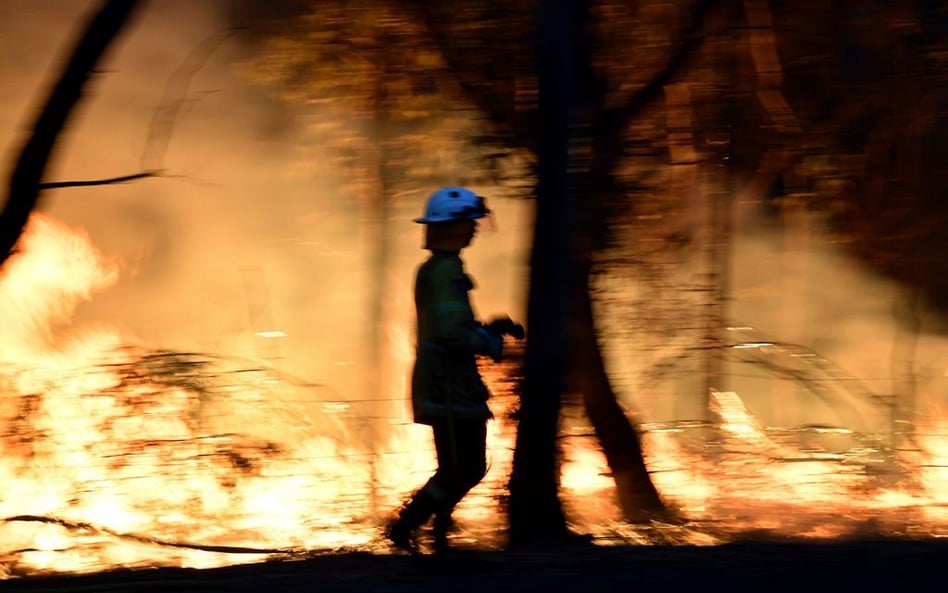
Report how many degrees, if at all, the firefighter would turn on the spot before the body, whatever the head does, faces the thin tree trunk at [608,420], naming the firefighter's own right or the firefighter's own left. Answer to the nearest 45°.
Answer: approximately 45° to the firefighter's own left

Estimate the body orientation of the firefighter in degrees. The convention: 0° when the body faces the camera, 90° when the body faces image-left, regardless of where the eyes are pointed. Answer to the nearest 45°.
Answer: approximately 270°

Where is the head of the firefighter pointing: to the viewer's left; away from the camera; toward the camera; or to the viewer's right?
to the viewer's right

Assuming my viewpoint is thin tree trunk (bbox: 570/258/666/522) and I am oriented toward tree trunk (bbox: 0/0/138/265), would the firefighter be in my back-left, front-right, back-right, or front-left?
front-left

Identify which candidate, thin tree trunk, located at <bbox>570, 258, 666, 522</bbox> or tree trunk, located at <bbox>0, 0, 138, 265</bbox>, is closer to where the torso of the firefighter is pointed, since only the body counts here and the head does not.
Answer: the thin tree trunk

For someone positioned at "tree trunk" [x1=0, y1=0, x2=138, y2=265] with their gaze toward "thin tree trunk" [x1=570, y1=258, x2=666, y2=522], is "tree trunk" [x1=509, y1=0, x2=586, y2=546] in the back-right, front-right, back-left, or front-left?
front-right

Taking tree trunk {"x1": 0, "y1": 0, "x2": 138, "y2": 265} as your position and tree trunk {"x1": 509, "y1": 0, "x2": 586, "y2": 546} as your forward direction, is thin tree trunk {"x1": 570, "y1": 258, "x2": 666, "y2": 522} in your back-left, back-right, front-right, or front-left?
front-left

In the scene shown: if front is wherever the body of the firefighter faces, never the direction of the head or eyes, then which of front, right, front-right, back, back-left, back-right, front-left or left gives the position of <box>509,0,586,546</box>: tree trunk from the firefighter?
front-left

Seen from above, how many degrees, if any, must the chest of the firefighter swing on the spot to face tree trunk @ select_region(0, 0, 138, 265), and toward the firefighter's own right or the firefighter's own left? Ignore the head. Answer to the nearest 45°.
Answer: approximately 135° to the firefighter's own left

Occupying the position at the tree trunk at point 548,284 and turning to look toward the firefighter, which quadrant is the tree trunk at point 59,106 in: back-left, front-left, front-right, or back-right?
front-right
